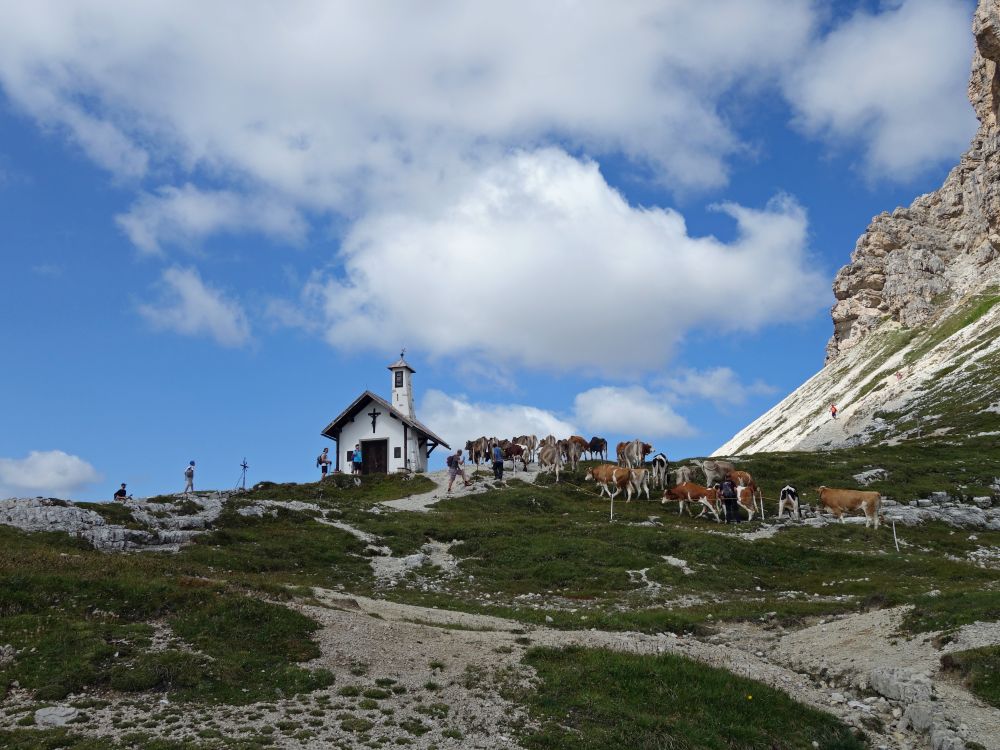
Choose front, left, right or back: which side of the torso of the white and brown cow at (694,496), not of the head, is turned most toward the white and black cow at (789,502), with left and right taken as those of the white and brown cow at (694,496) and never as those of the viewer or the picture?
back

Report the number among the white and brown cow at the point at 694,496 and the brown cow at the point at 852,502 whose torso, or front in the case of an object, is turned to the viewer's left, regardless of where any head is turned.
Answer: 2

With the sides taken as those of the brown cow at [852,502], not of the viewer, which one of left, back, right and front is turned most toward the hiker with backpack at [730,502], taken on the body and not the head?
front

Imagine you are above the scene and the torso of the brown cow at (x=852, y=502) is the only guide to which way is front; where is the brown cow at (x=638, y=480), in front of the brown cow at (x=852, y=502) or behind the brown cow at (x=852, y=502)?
in front

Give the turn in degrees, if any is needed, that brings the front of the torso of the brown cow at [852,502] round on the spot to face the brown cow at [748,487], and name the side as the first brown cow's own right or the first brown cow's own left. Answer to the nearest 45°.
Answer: approximately 45° to the first brown cow's own right

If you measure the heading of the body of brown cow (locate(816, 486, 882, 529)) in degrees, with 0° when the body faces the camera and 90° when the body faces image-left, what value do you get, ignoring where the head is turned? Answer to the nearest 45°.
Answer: approximately 90°

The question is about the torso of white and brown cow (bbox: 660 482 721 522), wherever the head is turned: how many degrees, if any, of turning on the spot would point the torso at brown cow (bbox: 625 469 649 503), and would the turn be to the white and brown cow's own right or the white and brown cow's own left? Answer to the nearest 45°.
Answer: approximately 45° to the white and brown cow's own right

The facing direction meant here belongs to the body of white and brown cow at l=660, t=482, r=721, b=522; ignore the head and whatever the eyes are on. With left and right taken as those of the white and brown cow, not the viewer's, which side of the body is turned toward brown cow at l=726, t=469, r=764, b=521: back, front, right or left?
back

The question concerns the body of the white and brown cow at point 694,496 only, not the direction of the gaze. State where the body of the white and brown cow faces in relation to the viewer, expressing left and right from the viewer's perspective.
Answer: facing to the left of the viewer

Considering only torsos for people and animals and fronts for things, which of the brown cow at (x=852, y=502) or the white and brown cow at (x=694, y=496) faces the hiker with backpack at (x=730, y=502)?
the brown cow
